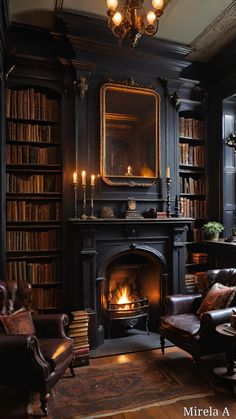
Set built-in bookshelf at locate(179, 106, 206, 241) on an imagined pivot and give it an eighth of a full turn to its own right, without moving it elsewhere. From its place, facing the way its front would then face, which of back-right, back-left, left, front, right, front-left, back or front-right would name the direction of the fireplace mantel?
front

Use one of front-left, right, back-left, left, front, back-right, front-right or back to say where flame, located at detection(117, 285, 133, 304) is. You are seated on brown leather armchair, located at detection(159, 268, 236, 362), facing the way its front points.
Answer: right

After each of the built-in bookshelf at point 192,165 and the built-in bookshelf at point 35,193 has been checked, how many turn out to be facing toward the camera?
2

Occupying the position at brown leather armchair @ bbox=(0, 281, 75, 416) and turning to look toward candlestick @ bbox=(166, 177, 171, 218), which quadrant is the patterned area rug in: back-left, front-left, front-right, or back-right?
front-right

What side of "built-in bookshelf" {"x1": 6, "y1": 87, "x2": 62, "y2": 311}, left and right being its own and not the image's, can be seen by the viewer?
front

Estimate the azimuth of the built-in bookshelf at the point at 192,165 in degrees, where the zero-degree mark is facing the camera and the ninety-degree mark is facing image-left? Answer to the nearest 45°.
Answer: approximately 0°

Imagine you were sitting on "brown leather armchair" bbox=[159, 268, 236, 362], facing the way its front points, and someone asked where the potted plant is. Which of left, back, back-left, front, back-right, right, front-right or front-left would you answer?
back-right

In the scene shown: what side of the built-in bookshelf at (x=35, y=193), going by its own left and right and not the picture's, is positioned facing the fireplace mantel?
left

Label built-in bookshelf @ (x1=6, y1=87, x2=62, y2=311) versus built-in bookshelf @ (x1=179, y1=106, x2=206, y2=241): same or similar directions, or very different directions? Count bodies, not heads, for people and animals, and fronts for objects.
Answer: same or similar directions

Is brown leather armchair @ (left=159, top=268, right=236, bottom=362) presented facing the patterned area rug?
yes

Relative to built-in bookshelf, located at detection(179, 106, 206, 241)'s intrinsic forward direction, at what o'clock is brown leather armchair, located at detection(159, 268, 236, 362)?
The brown leather armchair is roughly at 12 o'clock from the built-in bookshelf.

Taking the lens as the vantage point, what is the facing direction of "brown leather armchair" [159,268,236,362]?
facing the viewer and to the left of the viewer

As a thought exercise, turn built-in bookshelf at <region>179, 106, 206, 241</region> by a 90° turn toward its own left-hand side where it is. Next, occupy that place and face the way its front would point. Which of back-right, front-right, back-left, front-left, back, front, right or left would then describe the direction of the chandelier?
right
